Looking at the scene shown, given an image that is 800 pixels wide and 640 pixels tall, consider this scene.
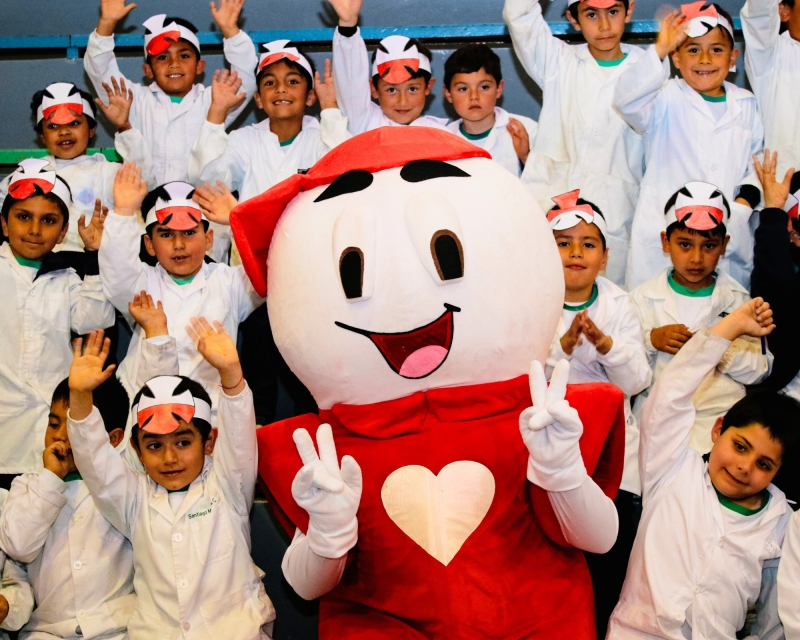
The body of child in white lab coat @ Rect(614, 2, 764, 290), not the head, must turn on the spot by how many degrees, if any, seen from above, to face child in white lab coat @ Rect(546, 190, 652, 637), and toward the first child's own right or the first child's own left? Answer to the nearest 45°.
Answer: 0° — they already face them

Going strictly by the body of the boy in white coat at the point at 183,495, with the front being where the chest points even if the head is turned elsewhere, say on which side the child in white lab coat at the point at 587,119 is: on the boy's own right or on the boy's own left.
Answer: on the boy's own left

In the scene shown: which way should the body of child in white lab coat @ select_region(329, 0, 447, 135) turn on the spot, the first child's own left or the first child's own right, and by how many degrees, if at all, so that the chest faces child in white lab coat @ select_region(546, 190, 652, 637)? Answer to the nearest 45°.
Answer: approximately 45° to the first child's own left

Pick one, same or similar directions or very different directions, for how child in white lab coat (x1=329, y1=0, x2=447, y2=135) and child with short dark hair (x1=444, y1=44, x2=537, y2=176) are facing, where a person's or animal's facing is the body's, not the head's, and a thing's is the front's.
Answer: same or similar directions

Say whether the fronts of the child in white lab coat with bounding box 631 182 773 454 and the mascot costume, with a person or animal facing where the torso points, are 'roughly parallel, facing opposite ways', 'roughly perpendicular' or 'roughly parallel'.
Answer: roughly parallel

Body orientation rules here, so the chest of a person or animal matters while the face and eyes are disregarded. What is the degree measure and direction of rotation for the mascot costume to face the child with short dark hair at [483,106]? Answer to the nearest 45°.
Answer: approximately 180°

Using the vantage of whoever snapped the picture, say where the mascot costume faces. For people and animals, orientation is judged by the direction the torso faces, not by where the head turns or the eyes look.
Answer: facing the viewer

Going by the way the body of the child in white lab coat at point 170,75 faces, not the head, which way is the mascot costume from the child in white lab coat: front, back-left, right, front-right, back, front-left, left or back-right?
front

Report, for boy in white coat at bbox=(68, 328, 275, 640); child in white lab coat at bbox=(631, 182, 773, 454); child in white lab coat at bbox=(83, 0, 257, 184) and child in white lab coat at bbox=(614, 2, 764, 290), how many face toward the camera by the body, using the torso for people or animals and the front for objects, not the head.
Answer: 4

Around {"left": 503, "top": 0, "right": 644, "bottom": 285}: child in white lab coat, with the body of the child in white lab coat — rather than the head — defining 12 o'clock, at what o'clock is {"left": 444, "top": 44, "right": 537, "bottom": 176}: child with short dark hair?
The child with short dark hair is roughly at 3 o'clock from the child in white lab coat.

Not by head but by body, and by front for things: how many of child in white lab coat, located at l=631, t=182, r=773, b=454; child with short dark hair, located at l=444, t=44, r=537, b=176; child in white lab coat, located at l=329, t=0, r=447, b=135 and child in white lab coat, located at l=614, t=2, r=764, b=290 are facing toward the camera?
4

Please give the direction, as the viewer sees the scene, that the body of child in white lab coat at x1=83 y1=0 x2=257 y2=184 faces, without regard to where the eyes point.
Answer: toward the camera

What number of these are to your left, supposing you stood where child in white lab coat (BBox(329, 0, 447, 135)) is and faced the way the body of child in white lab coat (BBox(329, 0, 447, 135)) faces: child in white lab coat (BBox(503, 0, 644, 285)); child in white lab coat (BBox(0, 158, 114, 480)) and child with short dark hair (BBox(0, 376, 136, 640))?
1

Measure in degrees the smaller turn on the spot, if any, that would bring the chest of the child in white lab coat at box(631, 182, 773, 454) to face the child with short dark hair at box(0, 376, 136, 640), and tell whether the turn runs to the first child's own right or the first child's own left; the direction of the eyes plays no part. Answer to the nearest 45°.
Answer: approximately 45° to the first child's own right

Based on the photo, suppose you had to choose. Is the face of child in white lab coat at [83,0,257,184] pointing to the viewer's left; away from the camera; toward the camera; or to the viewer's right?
toward the camera

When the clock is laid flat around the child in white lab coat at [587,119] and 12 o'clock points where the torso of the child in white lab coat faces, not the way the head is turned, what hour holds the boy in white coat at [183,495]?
The boy in white coat is roughly at 1 o'clock from the child in white lab coat.

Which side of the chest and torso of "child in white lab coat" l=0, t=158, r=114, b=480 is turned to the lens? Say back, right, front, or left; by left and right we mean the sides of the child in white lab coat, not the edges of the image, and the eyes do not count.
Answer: front

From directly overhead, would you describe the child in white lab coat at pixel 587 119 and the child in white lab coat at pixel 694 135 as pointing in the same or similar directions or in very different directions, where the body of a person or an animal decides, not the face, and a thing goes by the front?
same or similar directions

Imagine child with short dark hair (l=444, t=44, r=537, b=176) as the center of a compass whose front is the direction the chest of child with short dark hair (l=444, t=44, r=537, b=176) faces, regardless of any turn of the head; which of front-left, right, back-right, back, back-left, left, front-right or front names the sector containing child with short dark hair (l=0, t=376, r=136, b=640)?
front-right

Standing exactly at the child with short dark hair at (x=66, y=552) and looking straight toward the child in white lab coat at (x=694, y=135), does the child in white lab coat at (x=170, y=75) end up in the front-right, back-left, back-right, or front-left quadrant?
front-left
